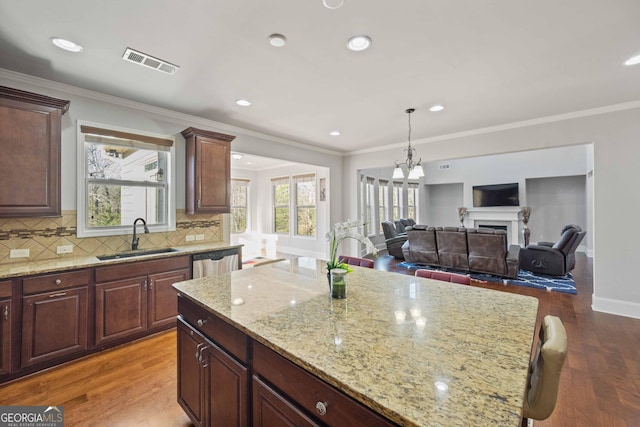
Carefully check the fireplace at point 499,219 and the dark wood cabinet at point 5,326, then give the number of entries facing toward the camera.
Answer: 2

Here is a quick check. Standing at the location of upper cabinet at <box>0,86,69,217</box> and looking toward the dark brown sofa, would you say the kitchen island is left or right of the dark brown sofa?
right

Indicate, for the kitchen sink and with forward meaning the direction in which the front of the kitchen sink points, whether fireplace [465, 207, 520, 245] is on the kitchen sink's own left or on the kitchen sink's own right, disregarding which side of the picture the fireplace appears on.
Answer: on the kitchen sink's own left

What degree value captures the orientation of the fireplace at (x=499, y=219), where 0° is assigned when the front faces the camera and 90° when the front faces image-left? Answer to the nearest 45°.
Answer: approximately 0°

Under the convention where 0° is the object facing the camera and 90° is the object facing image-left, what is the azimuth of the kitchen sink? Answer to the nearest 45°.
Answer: approximately 315°

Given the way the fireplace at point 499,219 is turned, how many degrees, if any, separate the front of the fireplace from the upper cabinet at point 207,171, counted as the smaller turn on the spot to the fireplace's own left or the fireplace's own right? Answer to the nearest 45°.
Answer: approximately 45° to the fireplace's own right
